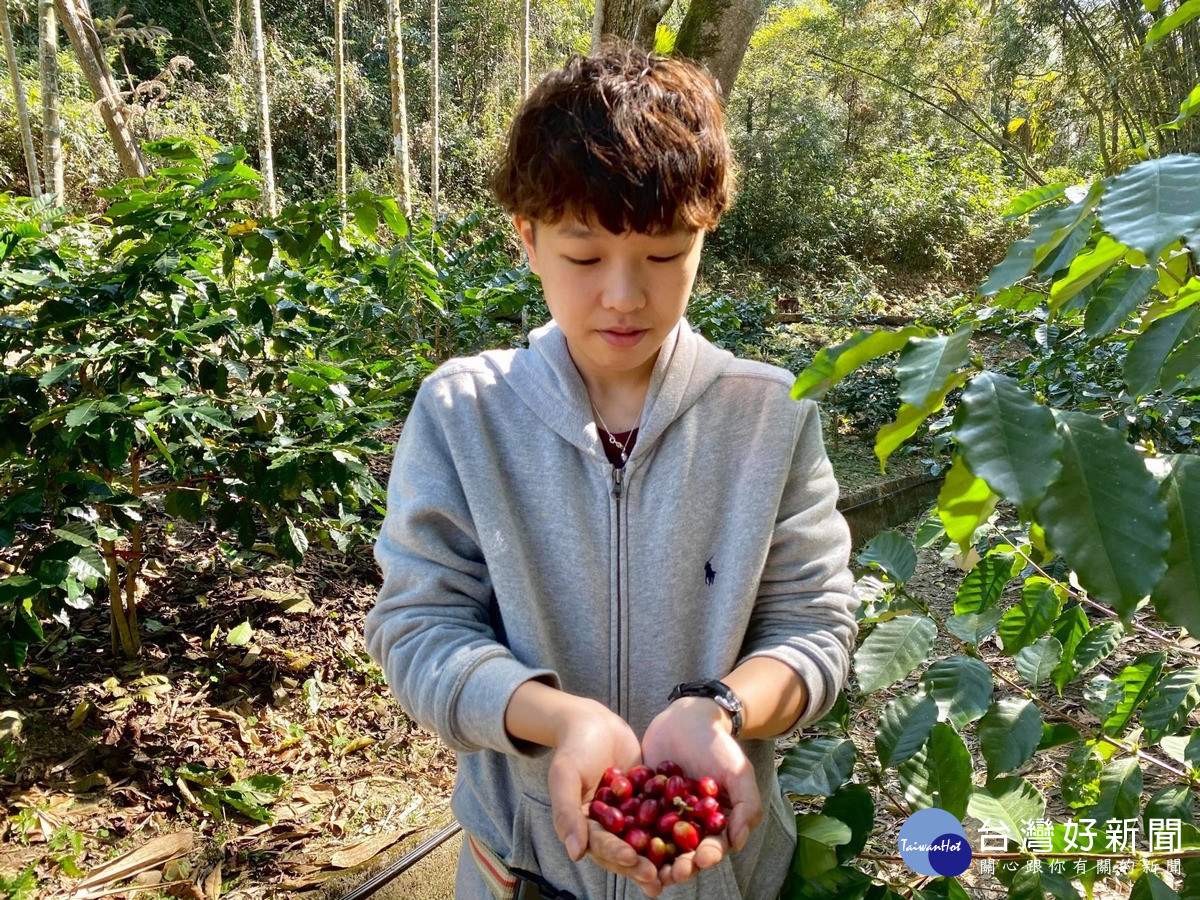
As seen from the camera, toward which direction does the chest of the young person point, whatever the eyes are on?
toward the camera

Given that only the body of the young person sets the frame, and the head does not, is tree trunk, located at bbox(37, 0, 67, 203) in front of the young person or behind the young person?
behind

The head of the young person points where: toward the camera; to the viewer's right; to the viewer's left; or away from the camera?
toward the camera

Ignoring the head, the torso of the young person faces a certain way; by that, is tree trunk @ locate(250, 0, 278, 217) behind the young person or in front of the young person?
behind

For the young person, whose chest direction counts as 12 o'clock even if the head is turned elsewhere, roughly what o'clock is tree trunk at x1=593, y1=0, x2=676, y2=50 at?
The tree trunk is roughly at 6 o'clock from the young person.

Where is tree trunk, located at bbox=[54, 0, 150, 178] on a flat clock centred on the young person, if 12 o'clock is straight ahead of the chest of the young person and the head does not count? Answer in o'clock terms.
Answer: The tree trunk is roughly at 5 o'clock from the young person.

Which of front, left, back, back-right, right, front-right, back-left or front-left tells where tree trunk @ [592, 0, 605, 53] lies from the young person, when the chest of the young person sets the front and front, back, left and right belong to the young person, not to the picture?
back

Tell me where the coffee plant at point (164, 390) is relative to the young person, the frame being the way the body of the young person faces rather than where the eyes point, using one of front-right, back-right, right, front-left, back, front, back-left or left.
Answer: back-right

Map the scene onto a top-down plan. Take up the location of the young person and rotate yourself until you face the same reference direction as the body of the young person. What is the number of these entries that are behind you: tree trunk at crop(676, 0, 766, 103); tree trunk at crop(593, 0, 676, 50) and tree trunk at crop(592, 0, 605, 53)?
3

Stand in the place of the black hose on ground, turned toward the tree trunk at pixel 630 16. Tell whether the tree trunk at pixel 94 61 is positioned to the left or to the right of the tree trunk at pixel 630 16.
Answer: left

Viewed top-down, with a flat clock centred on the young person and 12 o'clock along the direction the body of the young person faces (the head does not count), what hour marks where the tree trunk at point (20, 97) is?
The tree trunk is roughly at 5 o'clock from the young person.
